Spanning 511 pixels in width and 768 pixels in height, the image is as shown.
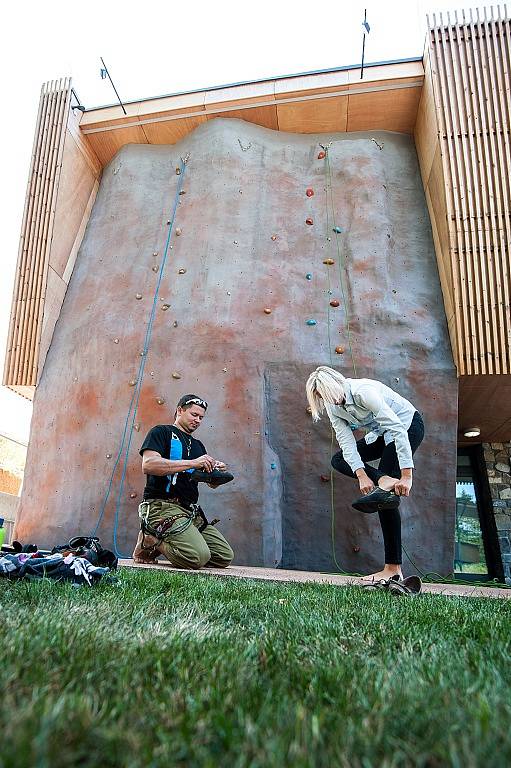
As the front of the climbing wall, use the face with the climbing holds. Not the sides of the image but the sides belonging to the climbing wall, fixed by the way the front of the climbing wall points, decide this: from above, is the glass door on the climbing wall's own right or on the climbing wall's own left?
on the climbing wall's own left

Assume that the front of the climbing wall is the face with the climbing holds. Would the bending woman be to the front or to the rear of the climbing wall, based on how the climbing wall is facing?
to the front

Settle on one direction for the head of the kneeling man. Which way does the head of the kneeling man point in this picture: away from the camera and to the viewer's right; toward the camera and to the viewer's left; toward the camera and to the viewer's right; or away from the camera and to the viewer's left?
toward the camera and to the viewer's right

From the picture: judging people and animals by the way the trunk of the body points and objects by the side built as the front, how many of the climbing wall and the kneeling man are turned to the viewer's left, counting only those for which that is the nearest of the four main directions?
0

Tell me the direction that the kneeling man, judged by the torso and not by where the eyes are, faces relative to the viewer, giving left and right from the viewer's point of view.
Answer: facing the viewer and to the right of the viewer

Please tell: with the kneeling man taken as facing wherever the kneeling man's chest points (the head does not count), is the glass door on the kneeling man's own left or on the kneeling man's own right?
on the kneeling man's own left

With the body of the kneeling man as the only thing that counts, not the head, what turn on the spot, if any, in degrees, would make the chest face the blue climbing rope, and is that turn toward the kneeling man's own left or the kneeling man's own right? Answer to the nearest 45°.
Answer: approximately 135° to the kneeling man's own left

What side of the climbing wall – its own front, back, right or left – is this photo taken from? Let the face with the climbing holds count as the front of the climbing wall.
front
